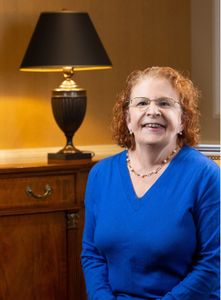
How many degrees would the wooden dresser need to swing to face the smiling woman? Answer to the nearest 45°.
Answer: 0° — it already faces them

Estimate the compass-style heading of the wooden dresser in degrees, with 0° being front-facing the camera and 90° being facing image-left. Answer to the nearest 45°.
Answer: approximately 0°
